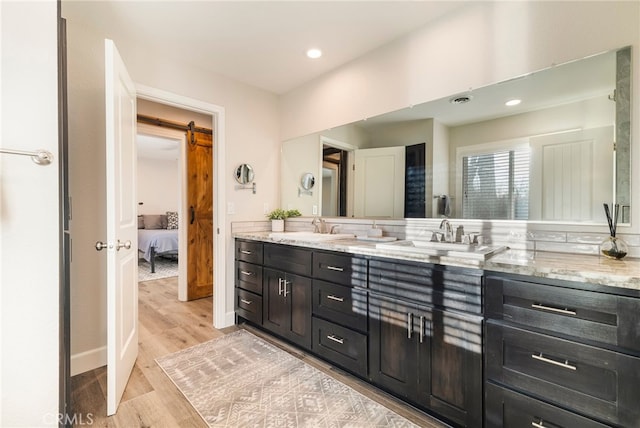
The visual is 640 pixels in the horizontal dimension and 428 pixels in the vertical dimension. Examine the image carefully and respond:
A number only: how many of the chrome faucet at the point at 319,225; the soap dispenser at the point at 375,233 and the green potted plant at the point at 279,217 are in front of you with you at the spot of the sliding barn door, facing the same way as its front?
3

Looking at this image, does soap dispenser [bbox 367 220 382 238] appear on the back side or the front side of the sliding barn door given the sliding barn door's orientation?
on the front side

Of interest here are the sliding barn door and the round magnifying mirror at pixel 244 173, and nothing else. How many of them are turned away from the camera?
0

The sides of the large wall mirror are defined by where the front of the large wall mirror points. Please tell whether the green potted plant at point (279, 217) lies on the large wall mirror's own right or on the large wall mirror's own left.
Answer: on the large wall mirror's own right

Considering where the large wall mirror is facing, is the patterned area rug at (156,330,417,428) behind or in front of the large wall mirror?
in front

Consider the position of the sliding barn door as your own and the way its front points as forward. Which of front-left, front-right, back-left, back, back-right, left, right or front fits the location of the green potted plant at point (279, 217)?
front

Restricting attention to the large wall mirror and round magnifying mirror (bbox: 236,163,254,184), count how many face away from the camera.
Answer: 0

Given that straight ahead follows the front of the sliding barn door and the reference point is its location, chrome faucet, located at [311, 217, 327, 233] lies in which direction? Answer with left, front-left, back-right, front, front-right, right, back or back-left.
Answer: front

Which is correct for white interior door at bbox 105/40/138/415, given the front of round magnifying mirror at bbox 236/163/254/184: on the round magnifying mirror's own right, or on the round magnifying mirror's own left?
on the round magnifying mirror's own right

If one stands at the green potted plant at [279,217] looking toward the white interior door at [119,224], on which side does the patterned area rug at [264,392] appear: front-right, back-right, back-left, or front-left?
front-left

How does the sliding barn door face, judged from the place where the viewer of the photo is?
facing the viewer and to the right of the viewer

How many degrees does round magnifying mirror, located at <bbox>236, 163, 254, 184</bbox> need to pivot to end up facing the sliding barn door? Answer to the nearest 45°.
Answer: approximately 180°

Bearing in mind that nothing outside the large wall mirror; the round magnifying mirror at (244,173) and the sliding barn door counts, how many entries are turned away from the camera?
0
